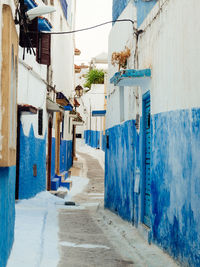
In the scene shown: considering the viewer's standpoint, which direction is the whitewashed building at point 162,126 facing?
facing to the left of the viewer

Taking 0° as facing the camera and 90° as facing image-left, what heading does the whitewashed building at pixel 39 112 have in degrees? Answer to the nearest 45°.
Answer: approximately 270°

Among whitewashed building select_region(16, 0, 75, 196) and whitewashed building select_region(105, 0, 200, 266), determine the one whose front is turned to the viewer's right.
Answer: whitewashed building select_region(16, 0, 75, 196)

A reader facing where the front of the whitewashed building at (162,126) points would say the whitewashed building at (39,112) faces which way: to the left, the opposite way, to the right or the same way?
the opposite way

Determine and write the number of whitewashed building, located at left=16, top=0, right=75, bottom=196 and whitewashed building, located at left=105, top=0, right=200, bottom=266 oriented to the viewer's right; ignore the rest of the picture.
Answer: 1

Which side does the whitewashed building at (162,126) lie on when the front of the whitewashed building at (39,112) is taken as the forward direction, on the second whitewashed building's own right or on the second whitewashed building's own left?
on the second whitewashed building's own right
